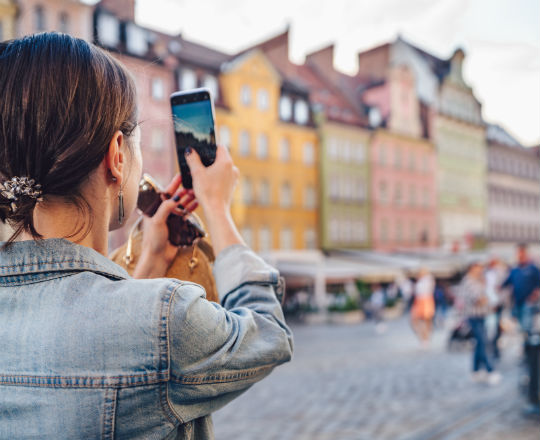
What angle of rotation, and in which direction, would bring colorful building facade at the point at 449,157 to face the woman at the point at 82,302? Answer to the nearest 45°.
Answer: approximately 45° to its right

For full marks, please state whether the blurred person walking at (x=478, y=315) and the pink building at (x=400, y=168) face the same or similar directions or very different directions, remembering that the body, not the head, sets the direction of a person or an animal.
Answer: same or similar directions

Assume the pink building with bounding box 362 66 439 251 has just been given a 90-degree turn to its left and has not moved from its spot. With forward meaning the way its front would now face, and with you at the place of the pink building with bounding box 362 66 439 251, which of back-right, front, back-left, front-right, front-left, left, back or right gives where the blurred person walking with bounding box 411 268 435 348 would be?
back-right

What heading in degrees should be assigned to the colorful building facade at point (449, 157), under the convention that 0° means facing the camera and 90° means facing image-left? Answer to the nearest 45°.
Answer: approximately 315°

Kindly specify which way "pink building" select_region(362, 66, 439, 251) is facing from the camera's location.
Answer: facing the viewer and to the right of the viewer

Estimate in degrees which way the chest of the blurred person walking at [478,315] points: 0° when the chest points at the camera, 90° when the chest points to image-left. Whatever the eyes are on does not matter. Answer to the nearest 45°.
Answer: approximately 315°

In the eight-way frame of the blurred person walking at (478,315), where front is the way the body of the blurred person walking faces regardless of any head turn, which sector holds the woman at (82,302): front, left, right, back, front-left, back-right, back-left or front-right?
front-right

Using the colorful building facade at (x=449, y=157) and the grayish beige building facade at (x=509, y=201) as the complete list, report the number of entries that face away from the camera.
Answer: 0

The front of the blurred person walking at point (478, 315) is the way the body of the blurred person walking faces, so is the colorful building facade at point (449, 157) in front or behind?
behind

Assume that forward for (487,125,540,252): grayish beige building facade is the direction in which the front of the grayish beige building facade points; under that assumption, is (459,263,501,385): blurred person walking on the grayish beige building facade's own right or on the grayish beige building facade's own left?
on the grayish beige building facade's own right

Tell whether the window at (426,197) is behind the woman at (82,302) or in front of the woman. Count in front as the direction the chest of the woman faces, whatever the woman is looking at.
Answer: in front

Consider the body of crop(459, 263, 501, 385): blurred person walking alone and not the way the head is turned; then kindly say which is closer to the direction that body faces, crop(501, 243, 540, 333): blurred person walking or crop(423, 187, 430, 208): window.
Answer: the blurred person walking

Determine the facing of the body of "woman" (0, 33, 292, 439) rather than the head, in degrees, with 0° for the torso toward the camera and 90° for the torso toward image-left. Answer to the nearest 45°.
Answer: approximately 225°

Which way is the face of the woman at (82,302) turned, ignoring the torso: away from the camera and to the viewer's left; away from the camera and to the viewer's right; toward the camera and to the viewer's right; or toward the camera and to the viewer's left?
away from the camera and to the viewer's right
